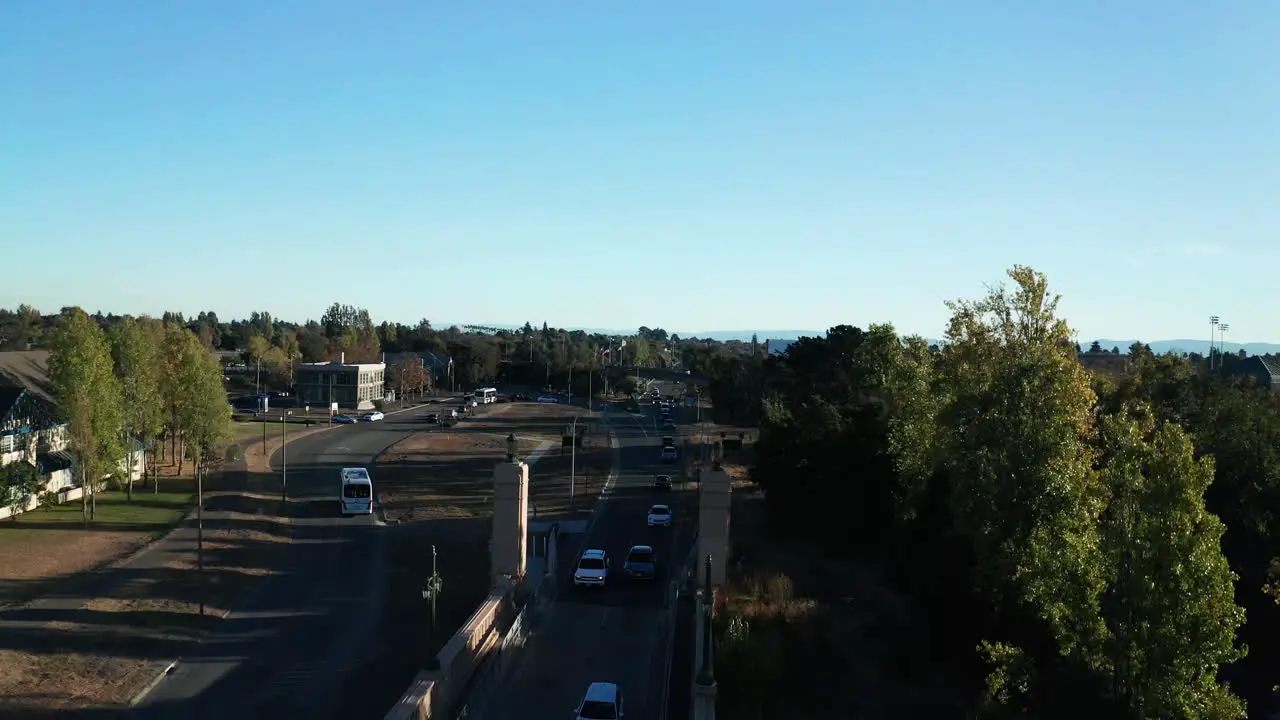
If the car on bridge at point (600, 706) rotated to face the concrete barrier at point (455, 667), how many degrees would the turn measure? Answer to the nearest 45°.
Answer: approximately 90° to its right

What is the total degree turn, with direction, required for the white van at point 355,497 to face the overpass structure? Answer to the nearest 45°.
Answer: approximately 180°

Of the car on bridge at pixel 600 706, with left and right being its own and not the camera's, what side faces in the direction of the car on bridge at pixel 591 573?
back

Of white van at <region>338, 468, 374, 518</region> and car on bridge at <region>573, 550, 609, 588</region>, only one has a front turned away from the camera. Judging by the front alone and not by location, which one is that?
the white van

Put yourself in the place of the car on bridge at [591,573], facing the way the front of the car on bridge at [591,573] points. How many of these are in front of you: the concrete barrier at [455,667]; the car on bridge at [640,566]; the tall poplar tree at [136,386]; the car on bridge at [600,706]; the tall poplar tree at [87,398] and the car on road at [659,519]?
2

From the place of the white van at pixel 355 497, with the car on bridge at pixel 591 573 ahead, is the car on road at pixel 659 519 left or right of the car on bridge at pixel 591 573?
left

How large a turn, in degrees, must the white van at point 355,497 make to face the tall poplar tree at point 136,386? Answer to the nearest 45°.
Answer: approximately 45° to its left

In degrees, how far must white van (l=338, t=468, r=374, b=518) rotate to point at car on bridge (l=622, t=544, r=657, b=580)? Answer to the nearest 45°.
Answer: approximately 135° to its right
